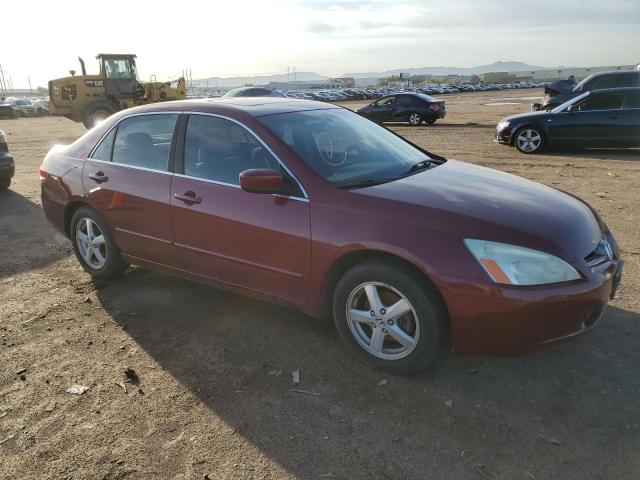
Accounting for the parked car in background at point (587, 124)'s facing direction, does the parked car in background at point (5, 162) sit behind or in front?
in front

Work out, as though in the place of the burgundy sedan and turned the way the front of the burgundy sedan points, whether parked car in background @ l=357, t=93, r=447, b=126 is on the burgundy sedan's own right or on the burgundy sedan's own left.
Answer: on the burgundy sedan's own left

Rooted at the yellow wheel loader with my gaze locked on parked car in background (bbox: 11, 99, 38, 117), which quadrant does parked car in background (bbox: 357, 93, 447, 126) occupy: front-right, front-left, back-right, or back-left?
back-right

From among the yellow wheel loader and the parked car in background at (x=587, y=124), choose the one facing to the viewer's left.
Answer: the parked car in background

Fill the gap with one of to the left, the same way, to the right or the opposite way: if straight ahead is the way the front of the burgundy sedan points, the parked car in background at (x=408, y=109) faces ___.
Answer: the opposite way

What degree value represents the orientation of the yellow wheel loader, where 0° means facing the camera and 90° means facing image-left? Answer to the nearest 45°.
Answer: approximately 270°

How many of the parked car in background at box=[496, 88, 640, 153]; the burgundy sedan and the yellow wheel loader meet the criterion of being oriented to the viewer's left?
1

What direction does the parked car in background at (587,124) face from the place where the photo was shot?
facing to the left of the viewer

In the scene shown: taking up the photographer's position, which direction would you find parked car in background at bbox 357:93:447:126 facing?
facing away from the viewer and to the left of the viewer

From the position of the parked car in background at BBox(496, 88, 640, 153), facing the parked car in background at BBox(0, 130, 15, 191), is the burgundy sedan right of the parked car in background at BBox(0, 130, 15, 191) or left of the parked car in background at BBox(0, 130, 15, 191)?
left

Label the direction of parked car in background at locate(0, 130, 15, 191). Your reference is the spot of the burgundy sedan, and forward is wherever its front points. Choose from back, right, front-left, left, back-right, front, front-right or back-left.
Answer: back

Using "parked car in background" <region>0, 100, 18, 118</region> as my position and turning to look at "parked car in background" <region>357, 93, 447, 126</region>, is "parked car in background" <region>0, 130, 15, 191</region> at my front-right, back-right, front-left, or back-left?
front-right

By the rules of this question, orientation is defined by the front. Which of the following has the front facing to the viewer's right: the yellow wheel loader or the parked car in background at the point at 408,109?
the yellow wheel loader

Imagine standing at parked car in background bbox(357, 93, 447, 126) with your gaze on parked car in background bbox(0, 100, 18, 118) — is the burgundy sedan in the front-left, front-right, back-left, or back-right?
back-left

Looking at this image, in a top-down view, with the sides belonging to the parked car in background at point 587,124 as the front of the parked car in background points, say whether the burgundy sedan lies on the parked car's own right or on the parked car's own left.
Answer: on the parked car's own left

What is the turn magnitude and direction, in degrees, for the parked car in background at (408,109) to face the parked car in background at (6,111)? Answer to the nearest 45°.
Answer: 0° — it already faces it
